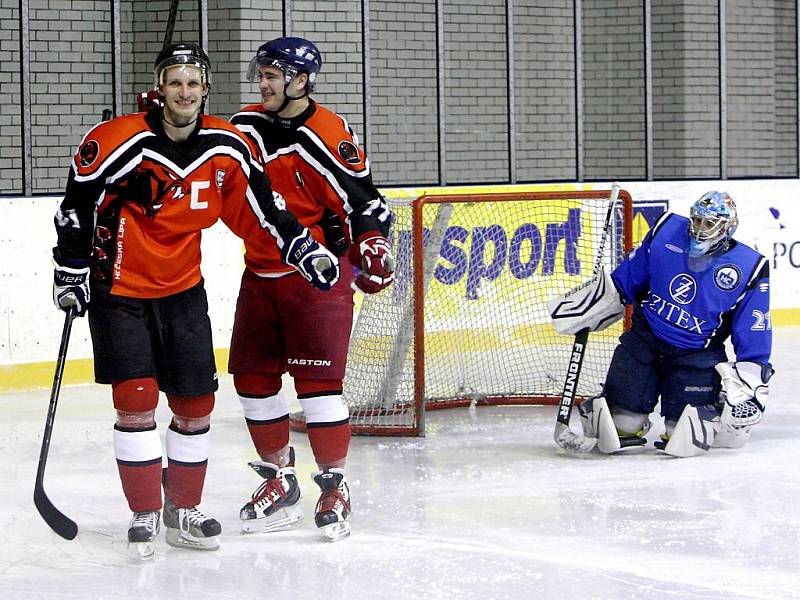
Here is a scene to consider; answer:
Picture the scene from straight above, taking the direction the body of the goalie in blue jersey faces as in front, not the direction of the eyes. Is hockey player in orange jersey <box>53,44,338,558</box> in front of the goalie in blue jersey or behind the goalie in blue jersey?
in front

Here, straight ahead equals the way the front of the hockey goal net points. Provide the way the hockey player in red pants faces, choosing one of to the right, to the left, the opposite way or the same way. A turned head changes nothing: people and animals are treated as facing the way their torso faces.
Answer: to the right

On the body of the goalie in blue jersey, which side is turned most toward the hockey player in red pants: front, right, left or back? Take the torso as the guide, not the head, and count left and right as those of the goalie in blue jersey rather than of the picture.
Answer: front

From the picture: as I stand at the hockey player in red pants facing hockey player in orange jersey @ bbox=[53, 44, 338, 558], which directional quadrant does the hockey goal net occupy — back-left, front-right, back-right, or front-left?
back-right

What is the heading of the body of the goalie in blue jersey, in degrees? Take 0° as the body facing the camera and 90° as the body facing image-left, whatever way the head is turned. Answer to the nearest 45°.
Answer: approximately 45°

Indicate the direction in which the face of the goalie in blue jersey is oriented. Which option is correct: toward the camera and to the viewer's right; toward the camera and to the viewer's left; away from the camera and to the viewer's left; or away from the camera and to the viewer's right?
toward the camera and to the viewer's left

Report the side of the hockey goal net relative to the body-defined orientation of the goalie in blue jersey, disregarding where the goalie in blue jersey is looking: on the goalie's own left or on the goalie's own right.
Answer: on the goalie's own right

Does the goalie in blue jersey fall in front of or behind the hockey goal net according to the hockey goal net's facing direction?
in front

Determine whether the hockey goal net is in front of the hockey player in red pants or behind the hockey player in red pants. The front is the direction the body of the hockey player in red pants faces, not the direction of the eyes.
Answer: behind

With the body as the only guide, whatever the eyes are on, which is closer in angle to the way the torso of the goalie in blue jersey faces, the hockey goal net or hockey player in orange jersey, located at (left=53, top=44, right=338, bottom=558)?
the hockey player in orange jersey

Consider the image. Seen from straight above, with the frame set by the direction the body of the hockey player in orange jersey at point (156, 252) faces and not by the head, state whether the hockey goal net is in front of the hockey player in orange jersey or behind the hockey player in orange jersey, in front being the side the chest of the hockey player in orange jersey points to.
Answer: behind

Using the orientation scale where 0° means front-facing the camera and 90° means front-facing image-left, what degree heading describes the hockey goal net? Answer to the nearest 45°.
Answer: approximately 315°

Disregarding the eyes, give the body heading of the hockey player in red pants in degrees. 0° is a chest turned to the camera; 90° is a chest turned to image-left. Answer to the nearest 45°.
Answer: approximately 45°

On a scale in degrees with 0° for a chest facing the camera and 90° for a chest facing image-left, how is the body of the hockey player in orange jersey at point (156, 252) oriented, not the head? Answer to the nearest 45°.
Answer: approximately 0°

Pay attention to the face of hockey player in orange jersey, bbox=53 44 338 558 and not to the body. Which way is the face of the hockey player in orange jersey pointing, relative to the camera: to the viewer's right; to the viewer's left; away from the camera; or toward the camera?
toward the camera

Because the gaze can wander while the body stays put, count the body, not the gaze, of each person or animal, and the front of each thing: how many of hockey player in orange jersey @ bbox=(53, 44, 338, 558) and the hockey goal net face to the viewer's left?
0

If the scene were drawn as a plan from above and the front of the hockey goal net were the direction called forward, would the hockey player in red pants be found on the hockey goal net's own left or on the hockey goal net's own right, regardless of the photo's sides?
on the hockey goal net's own right

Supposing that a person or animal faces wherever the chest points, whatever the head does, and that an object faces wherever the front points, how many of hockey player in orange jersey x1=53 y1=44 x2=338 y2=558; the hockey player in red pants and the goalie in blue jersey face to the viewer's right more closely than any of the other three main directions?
0
